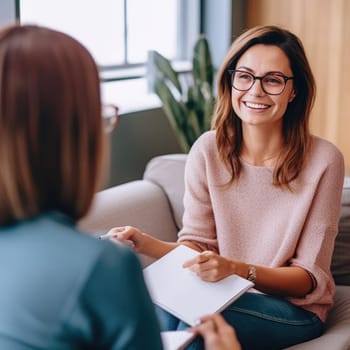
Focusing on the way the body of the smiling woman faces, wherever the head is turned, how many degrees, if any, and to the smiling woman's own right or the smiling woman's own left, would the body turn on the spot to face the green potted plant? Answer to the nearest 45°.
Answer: approximately 135° to the smiling woman's own right

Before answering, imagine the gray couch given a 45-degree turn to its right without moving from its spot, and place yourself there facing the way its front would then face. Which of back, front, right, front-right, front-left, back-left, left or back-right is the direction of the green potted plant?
right

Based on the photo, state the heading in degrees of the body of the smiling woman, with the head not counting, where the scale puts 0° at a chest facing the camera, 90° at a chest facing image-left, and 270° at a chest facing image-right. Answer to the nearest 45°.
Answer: approximately 45°

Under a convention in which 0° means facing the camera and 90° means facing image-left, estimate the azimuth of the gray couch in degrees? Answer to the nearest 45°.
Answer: approximately 45°
